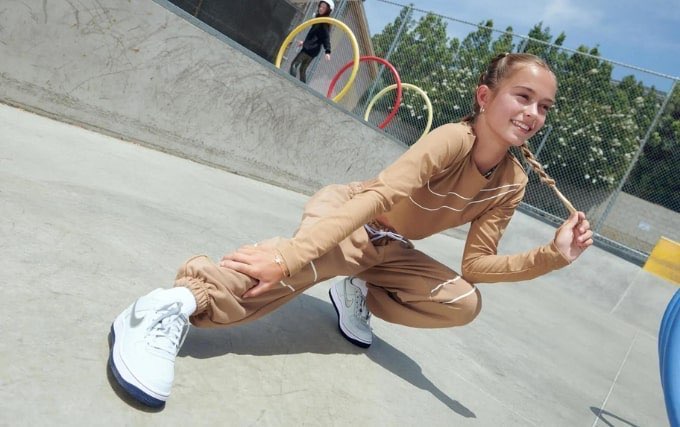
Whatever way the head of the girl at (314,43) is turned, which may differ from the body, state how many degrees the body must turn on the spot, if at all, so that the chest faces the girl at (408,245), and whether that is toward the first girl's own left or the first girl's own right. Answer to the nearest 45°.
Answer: approximately 45° to the first girl's own left

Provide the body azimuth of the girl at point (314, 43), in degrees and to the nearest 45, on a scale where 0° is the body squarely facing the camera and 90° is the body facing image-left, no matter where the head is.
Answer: approximately 45°

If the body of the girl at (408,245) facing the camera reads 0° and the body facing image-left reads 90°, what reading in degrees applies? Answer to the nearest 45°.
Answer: approximately 315°

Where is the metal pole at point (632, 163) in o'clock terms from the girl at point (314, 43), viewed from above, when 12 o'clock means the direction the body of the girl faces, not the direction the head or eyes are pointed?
The metal pole is roughly at 8 o'clock from the girl.

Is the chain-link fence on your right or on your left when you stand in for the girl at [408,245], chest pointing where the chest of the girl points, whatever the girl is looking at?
on your left

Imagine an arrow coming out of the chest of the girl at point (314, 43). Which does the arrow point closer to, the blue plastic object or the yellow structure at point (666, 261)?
the blue plastic object

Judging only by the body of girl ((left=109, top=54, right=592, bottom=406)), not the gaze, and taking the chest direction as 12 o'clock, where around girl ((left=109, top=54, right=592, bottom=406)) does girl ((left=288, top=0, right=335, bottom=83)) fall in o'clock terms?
girl ((left=288, top=0, right=335, bottom=83)) is roughly at 7 o'clock from girl ((left=109, top=54, right=592, bottom=406)).

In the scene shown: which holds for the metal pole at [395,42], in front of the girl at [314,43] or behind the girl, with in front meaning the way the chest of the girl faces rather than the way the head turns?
behind

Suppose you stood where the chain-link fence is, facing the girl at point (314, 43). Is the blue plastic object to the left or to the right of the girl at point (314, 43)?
left
